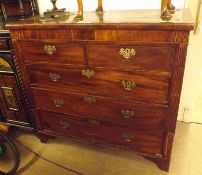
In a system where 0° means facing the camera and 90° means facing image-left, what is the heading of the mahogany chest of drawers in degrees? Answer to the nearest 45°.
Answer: approximately 45°

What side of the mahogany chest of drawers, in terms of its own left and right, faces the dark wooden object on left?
right
